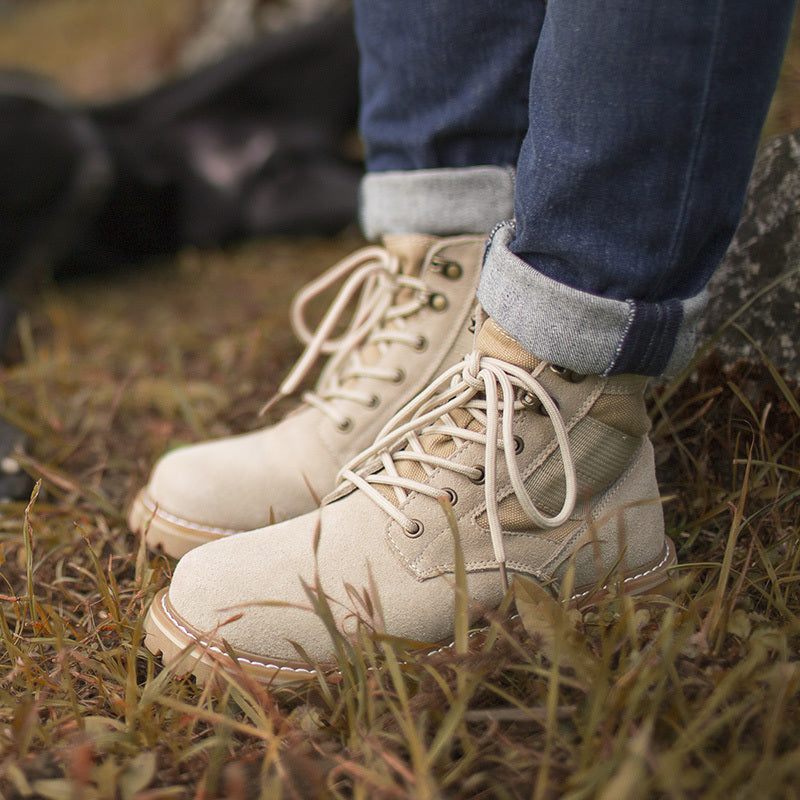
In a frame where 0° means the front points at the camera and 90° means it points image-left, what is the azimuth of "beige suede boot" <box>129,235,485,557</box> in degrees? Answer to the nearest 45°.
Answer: approximately 45°
